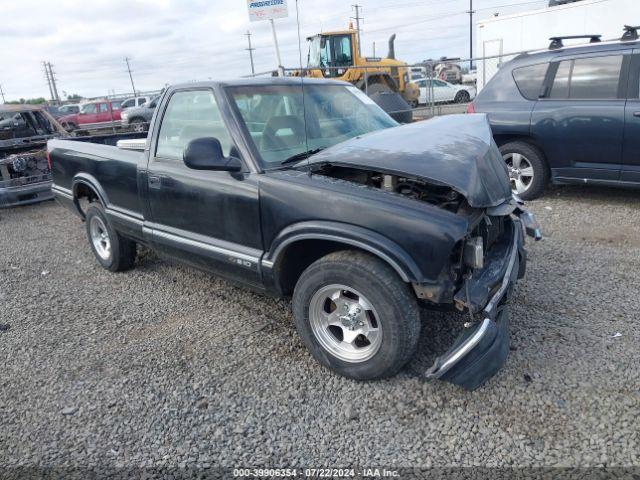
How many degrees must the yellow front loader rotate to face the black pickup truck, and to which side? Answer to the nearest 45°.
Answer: approximately 90° to its left

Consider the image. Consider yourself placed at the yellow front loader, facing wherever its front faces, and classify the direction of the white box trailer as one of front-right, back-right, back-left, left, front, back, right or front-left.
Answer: back-left

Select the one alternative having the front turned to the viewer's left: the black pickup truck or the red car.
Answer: the red car

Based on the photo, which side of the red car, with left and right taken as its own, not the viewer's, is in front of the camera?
left

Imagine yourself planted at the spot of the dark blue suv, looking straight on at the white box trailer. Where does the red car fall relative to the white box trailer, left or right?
left

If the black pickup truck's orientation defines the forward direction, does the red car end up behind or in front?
behind

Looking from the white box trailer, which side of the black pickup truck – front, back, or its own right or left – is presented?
left

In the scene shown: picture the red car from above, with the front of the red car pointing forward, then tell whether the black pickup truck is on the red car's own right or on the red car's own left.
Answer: on the red car's own left

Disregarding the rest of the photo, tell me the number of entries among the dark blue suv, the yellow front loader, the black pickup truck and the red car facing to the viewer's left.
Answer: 2

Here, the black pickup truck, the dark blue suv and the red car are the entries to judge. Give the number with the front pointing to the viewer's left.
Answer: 1

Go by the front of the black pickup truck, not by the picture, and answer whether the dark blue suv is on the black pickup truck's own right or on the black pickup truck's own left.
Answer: on the black pickup truck's own left

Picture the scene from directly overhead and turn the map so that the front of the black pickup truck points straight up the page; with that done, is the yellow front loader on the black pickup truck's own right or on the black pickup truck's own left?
on the black pickup truck's own left

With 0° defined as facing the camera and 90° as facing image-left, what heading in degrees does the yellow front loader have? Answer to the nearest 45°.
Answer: approximately 90°

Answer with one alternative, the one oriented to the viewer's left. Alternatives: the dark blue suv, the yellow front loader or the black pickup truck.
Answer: the yellow front loader
